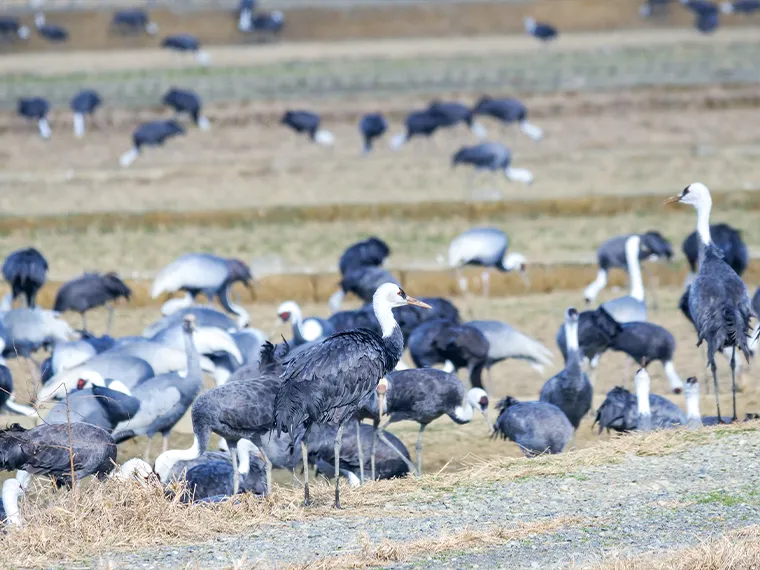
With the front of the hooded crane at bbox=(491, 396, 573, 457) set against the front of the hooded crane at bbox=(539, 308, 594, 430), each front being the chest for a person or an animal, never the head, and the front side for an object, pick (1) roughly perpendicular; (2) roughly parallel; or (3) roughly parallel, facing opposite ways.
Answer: roughly perpendicular

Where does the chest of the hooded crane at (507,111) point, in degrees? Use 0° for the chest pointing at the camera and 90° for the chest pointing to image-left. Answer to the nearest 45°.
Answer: approximately 270°

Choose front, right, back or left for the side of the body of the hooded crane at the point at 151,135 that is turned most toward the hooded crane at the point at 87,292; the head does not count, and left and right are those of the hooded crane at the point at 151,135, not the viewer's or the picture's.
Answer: left

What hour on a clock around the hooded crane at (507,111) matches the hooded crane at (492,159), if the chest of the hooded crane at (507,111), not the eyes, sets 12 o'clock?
the hooded crane at (492,159) is roughly at 3 o'clock from the hooded crane at (507,111).

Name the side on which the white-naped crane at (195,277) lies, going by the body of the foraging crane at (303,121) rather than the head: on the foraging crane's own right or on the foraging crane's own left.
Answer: on the foraging crane's own right

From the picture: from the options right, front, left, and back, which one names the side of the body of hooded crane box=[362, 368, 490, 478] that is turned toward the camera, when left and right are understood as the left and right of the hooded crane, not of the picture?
right

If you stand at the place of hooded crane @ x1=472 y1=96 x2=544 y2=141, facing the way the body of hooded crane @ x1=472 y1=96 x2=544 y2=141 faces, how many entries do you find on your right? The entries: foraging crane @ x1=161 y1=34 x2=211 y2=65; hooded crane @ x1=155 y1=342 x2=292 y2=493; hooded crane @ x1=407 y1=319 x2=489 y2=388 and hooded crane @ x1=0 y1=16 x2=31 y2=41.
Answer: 2

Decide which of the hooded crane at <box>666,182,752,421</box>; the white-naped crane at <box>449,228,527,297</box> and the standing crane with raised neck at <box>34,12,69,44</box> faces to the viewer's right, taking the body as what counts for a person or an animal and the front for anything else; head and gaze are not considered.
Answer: the white-naped crane
